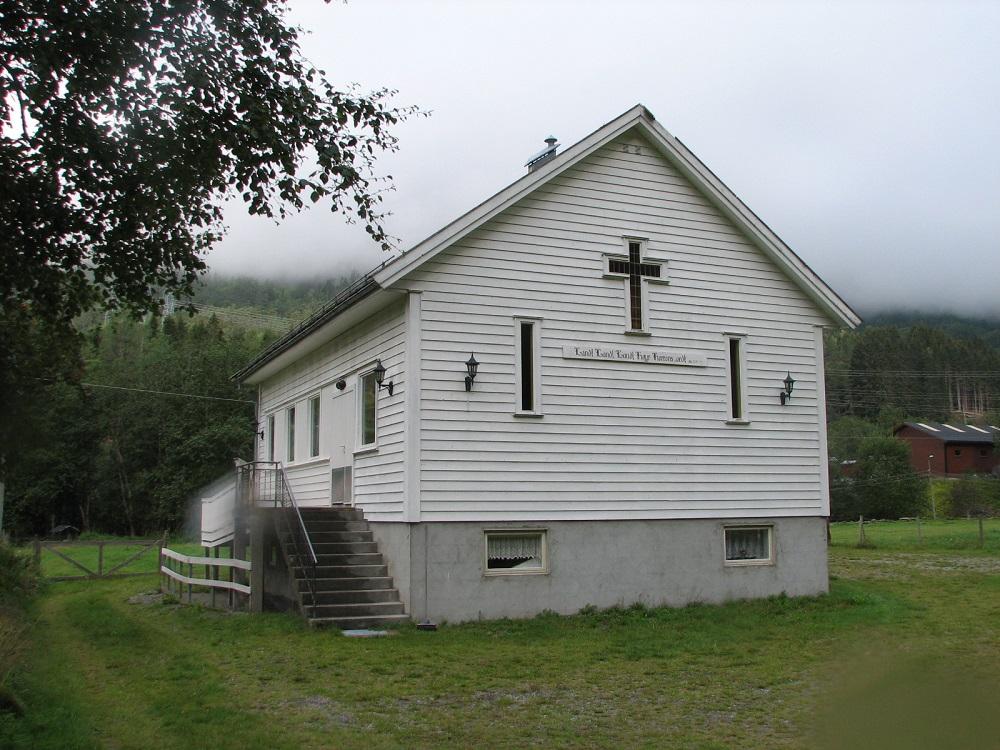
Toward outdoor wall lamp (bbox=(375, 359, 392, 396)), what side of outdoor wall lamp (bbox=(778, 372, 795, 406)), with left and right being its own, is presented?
right

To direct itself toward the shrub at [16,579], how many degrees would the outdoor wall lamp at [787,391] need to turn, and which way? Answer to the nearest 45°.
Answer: approximately 135° to its right

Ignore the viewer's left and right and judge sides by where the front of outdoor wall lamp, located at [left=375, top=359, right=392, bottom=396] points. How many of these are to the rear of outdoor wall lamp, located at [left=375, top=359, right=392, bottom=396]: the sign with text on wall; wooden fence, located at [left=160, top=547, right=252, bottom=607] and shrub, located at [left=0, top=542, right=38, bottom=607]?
1

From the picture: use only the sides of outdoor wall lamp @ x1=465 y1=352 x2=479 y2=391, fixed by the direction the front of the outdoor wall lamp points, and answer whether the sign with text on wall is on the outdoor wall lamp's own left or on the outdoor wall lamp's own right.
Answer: on the outdoor wall lamp's own left

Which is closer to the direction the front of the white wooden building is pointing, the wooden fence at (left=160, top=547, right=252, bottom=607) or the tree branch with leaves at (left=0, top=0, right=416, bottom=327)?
the tree branch with leaves

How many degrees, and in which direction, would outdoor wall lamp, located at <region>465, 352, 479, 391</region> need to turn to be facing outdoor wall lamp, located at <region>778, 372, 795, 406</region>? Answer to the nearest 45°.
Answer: approximately 90° to its left

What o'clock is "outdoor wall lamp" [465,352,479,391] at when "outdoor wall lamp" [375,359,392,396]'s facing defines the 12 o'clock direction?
"outdoor wall lamp" [465,352,479,391] is roughly at 7 o'clock from "outdoor wall lamp" [375,359,392,396].

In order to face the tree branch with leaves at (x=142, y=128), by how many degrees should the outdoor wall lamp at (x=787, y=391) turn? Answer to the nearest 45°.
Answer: approximately 90° to its right

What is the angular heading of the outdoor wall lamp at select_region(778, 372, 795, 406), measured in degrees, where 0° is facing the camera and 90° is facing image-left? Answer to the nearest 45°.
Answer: approximately 315°

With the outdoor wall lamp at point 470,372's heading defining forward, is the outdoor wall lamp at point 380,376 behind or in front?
behind

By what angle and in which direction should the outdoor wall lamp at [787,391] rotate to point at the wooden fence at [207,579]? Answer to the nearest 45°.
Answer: approximately 135° to its right

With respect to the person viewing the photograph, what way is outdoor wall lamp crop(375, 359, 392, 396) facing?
facing to the left of the viewer

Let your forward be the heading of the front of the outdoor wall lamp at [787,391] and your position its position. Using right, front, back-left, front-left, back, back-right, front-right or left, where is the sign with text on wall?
right
